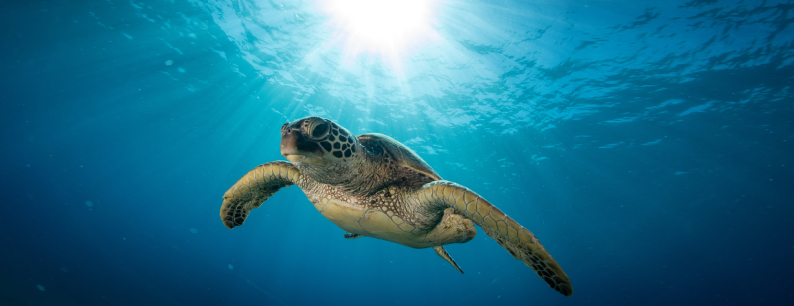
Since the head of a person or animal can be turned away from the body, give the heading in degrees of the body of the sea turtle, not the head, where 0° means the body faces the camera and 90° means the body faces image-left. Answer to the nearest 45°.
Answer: approximately 45°
